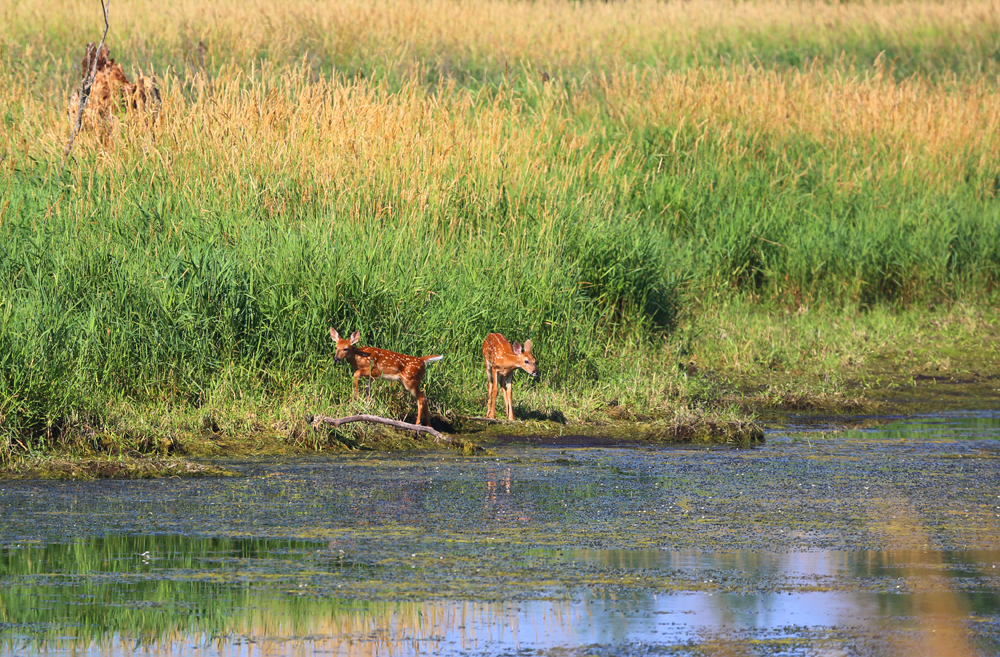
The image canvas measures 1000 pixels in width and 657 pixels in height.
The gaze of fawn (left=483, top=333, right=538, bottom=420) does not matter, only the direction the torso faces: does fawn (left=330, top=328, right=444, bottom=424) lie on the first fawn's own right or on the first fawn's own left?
on the first fawn's own right

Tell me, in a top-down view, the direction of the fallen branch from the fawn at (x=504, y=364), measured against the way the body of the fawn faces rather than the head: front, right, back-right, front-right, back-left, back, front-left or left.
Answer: right

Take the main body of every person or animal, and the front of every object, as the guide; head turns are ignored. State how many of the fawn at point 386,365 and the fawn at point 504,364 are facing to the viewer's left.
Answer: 1

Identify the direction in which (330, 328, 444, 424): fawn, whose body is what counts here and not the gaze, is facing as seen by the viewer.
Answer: to the viewer's left

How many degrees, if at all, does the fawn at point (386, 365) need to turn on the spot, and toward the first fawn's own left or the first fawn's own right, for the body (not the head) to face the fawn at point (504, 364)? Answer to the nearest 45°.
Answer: approximately 135° to the first fawn's own right

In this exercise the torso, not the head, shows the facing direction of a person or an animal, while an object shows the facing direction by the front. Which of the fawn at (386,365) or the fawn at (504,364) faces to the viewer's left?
the fawn at (386,365)

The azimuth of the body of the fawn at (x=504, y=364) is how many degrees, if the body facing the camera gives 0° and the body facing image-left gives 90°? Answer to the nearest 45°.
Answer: approximately 315°
